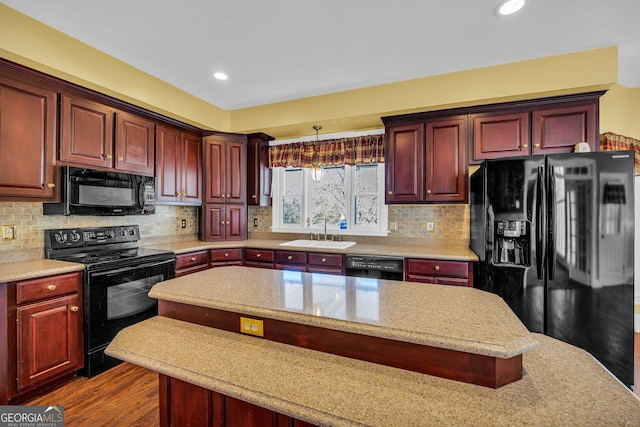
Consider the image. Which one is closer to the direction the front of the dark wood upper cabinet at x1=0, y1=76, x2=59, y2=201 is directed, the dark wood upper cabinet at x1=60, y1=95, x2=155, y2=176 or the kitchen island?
the kitchen island

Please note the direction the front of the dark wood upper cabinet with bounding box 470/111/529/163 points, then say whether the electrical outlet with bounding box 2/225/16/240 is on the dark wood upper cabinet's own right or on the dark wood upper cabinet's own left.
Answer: on the dark wood upper cabinet's own right

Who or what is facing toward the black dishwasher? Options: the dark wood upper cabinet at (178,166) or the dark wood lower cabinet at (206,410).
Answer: the dark wood upper cabinet

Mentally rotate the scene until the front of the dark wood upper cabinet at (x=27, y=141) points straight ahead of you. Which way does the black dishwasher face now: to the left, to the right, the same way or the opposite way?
to the right

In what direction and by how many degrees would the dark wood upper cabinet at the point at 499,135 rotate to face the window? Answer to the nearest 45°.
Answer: approximately 90° to its right

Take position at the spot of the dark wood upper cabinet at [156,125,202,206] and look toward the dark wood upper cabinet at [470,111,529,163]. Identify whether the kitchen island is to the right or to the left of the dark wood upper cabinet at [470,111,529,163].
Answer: right

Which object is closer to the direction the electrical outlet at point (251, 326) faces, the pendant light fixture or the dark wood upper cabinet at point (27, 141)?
the dark wood upper cabinet

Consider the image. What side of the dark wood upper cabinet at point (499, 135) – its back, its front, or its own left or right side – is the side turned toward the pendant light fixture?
right

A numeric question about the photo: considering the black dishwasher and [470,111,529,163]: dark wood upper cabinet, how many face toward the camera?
2

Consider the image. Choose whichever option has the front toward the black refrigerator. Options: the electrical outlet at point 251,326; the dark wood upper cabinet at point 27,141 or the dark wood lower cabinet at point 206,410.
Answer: the dark wood upper cabinet

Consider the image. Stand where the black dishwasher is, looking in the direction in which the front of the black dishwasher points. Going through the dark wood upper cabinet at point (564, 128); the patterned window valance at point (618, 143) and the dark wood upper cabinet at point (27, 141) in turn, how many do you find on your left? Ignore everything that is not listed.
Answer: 2

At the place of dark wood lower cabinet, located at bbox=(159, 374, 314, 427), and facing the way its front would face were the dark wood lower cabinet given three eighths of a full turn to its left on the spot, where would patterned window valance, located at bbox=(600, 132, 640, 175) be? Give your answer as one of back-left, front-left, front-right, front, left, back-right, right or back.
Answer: front

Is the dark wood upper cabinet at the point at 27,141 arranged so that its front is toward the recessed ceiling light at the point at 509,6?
yes
